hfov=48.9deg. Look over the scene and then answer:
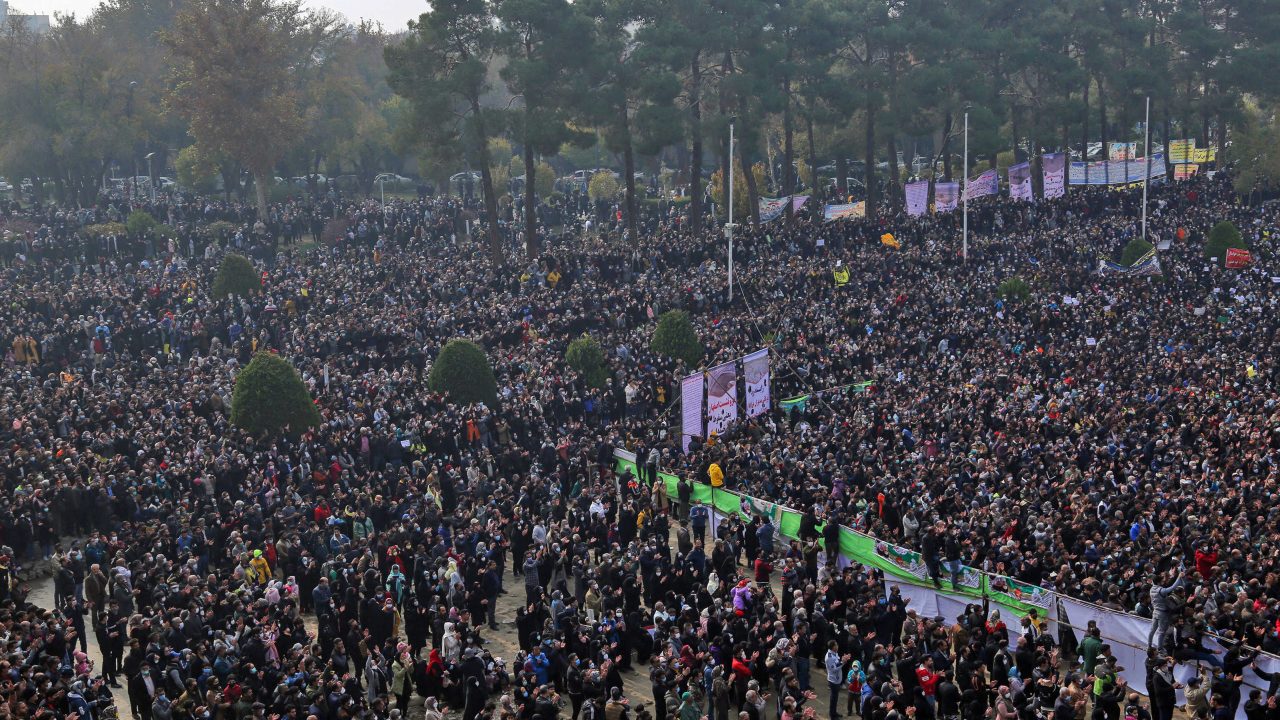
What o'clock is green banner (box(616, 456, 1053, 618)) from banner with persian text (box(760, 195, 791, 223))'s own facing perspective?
The green banner is roughly at 12 o'clock from the banner with persian text.

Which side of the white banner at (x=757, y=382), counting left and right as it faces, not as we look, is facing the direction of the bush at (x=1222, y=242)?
back

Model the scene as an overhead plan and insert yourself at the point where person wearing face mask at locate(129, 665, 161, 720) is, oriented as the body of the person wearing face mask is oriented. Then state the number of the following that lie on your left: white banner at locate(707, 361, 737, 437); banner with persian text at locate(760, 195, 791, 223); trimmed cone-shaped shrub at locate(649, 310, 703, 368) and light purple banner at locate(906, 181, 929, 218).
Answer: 4

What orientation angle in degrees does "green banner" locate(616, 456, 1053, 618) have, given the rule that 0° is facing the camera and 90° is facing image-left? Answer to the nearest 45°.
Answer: approximately 45°

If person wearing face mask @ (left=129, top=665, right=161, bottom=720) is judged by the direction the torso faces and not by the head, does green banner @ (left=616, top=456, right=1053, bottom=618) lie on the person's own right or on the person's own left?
on the person's own left

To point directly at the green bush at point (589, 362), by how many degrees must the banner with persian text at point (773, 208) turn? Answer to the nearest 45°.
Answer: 0° — it already faces it

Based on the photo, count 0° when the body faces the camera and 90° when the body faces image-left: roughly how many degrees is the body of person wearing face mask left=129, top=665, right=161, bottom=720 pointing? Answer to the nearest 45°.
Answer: approximately 315°

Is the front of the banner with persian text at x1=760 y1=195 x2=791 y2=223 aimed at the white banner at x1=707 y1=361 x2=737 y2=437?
yes

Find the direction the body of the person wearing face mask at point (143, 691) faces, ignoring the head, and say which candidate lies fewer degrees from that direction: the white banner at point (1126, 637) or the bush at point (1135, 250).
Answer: the white banner

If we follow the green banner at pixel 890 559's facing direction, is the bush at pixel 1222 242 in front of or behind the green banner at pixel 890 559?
behind

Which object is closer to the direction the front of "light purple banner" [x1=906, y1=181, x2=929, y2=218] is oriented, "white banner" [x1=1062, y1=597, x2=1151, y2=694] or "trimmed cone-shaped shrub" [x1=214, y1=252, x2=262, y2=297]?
the white banner

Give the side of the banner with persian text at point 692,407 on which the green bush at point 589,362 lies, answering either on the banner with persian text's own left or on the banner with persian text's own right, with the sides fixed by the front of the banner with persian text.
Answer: on the banner with persian text's own right

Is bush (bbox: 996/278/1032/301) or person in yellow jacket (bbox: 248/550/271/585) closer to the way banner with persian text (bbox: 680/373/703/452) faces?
the person in yellow jacket
